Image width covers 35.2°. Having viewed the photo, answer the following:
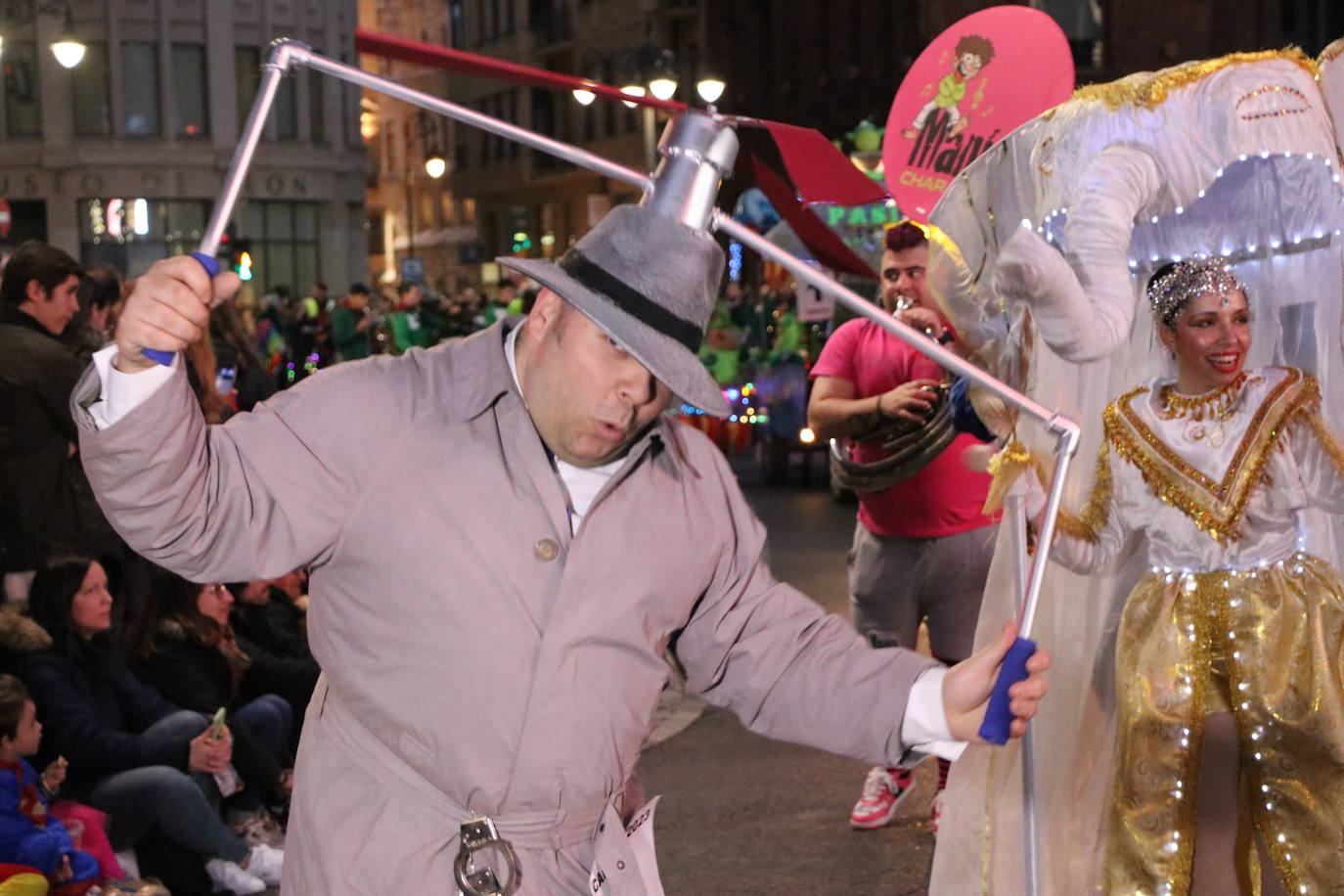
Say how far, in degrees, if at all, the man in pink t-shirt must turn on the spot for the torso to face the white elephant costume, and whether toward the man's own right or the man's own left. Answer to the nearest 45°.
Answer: approximately 45° to the man's own left

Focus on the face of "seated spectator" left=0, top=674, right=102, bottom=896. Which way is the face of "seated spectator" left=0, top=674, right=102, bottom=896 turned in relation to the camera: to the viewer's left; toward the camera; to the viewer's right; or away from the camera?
to the viewer's right

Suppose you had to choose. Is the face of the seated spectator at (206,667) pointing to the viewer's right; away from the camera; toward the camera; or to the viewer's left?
to the viewer's right

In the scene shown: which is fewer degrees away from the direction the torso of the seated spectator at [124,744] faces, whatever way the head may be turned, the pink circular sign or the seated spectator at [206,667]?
the pink circular sign

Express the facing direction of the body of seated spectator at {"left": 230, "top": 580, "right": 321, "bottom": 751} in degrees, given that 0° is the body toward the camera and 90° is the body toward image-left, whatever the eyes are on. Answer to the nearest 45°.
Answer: approximately 270°

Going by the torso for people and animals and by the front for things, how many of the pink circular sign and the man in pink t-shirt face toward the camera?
2

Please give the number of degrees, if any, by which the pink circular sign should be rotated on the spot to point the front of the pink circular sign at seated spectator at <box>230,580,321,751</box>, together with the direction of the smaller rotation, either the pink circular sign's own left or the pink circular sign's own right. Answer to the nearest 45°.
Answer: approximately 90° to the pink circular sign's own right

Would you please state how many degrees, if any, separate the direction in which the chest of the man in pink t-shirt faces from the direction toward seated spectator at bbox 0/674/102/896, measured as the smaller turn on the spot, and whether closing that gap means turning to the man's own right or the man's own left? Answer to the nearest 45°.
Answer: approximately 45° to the man's own right

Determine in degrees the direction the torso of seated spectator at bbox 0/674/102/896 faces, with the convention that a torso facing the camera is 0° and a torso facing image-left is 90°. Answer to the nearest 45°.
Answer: approximately 270°

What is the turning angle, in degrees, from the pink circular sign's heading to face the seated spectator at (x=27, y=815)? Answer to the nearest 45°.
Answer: approximately 45° to its right
